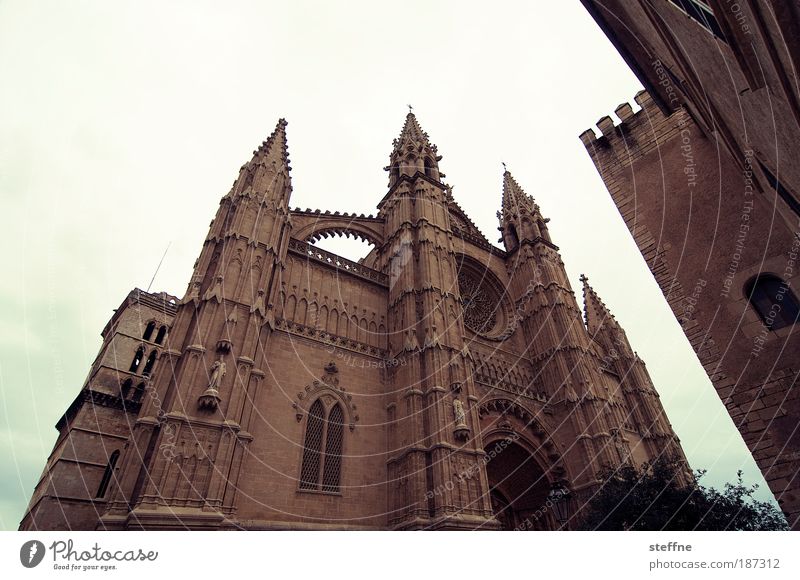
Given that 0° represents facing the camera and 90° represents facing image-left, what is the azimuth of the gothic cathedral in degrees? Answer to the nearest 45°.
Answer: approximately 315°

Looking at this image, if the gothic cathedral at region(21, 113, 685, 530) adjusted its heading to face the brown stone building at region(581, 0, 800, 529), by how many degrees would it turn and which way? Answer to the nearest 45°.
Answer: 0° — it already faces it
